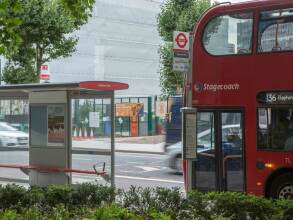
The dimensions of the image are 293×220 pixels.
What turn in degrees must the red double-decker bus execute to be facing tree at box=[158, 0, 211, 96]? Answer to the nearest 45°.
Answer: approximately 90° to its right

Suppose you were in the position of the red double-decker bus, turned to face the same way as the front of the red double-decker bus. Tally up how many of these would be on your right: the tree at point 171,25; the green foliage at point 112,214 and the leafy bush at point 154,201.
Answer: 1

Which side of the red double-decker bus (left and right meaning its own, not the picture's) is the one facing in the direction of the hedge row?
left

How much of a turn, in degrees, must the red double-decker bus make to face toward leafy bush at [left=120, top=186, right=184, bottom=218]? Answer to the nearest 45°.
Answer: approximately 90° to its left

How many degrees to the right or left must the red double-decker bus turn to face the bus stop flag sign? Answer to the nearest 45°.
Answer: approximately 45° to its left

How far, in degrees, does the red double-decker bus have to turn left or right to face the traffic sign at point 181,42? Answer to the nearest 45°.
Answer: approximately 45° to its left

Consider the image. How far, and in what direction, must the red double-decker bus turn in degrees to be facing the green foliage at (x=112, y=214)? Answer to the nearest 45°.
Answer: approximately 90° to its left

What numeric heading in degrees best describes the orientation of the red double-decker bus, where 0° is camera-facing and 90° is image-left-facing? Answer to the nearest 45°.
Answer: approximately 90°

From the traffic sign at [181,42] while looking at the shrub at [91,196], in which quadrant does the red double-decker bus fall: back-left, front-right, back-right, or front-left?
back-left
